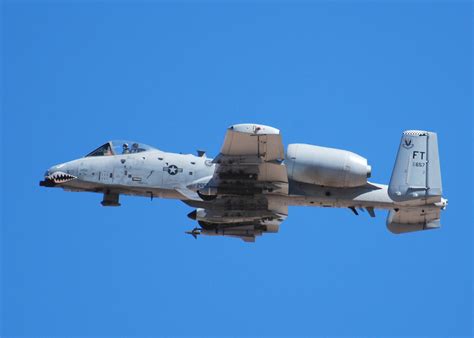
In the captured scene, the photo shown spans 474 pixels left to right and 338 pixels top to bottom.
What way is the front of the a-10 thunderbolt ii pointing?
to the viewer's left
